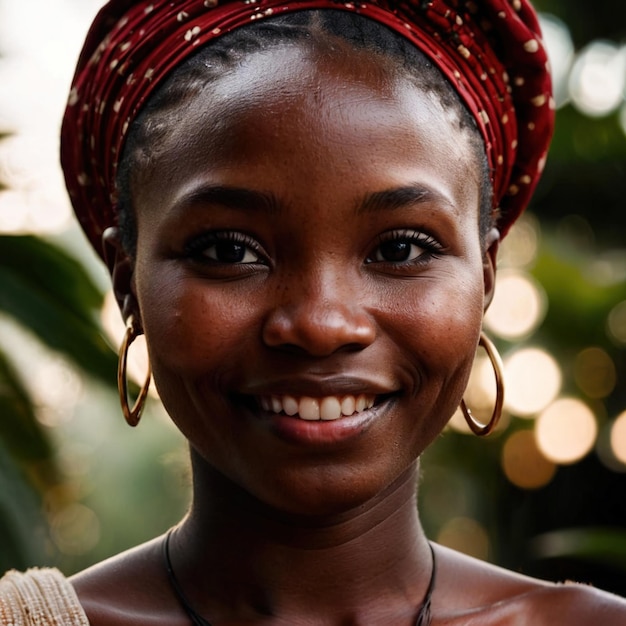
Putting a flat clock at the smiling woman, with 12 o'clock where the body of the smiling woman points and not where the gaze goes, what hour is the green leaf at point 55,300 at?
The green leaf is roughly at 5 o'clock from the smiling woman.

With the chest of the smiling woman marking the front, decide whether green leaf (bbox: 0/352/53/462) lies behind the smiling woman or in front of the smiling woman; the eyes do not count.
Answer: behind

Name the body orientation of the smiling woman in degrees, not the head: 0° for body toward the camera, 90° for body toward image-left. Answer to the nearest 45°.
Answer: approximately 0°

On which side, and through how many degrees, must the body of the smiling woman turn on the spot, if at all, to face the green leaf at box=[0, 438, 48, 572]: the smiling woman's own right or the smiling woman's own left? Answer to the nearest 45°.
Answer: approximately 135° to the smiling woman's own right
